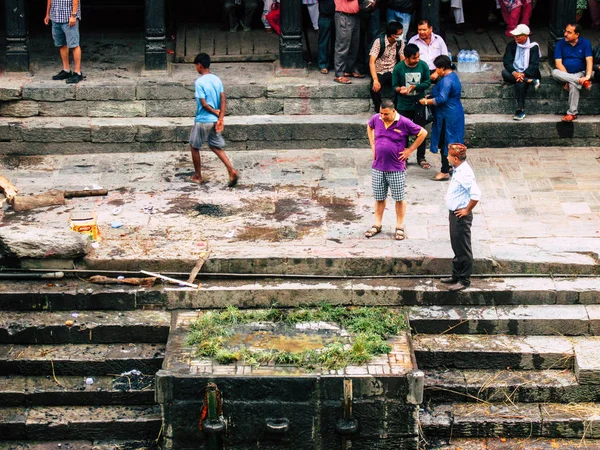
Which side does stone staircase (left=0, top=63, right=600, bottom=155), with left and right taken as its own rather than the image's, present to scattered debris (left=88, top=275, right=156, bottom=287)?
front

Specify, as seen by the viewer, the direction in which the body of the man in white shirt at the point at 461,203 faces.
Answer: to the viewer's left

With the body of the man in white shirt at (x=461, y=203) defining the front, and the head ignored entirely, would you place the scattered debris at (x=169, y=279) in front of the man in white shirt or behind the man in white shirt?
in front

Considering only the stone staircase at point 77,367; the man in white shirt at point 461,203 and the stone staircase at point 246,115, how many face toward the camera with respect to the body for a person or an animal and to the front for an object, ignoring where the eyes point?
2

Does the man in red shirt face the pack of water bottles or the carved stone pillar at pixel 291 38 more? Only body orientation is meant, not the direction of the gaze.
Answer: the pack of water bottles

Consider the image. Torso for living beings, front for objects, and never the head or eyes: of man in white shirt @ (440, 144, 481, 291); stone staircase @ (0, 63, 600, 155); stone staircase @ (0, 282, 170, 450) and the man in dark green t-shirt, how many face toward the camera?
3

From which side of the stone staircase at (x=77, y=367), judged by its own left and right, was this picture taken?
front

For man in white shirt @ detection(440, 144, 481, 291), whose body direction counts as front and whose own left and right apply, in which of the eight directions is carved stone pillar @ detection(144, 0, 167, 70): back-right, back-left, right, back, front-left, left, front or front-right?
front-right

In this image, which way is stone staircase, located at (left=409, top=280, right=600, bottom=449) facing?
toward the camera

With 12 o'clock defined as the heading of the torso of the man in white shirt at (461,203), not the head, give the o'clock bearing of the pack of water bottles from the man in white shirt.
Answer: The pack of water bottles is roughly at 3 o'clock from the man in white shirt.

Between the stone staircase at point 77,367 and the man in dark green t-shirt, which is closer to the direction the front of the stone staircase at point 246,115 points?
the stone staircase

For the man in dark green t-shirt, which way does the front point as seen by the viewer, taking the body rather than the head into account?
toward the camera

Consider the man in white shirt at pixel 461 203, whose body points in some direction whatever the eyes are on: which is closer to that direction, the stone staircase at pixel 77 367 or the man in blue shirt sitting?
the stone staircase

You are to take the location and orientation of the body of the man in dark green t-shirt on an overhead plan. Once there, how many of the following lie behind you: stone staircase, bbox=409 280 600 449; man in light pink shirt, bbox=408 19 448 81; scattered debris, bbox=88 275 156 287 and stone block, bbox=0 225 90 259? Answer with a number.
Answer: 1

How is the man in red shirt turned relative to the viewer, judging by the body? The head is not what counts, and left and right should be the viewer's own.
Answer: facing the viewer and to the right of the viewer

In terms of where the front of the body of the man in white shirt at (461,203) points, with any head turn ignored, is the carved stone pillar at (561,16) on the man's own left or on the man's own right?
on the man's own right

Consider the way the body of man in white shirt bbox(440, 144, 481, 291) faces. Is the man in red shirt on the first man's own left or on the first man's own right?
on the first man's own right

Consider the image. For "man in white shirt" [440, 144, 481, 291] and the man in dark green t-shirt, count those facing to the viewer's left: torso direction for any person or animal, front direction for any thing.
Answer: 1

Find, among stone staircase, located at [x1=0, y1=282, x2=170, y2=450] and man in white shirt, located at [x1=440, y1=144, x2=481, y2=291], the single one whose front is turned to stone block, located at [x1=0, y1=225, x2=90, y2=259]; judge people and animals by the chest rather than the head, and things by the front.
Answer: the man in white shirt

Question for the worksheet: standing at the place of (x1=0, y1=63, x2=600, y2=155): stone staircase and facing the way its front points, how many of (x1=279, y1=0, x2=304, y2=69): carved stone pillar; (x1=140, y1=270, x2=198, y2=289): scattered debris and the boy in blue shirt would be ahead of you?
2

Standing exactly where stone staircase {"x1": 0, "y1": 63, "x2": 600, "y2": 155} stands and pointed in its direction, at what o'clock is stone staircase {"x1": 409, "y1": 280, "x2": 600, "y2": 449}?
stone staircase {"x1": 409, "y1": 280, "x2": 600, "y2": 449} is roughly at 11 o'clock from stone staircase {"x1": 0, "y1": 63, "x2": 600, "y2": 155}.
